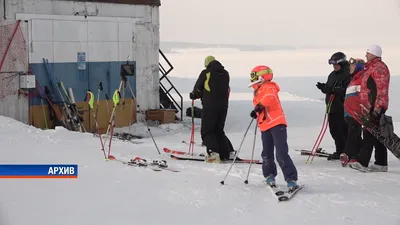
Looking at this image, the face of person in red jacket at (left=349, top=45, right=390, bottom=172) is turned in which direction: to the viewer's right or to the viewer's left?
to the viewer's left

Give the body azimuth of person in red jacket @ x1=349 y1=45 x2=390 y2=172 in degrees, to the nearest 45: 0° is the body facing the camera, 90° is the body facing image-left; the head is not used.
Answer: approximately 90°

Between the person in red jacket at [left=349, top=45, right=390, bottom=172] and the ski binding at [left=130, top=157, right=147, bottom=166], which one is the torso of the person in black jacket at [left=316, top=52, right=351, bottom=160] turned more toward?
the ski binding

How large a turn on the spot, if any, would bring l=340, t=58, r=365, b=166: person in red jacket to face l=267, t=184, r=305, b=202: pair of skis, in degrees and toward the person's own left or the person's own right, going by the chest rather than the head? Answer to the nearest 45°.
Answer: approximately 90° to the person's own left

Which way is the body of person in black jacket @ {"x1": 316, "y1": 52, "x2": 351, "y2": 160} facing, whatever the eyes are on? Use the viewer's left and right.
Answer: facing to the left of the viewer

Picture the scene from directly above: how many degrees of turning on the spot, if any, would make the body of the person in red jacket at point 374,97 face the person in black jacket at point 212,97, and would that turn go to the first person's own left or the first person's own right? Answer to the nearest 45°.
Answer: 0° — they already face them

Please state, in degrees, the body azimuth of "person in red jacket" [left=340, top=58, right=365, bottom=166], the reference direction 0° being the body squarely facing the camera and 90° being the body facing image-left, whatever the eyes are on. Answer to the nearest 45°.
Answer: approximately 90°

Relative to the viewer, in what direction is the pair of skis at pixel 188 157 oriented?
to the viewer's left

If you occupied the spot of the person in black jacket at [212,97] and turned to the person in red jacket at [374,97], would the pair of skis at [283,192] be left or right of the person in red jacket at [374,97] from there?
right

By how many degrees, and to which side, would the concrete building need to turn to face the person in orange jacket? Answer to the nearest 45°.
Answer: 0° — it already faces them

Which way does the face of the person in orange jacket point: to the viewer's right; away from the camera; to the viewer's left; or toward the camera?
to the viewer's left

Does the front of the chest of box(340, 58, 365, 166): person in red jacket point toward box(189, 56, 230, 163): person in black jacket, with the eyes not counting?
yes
